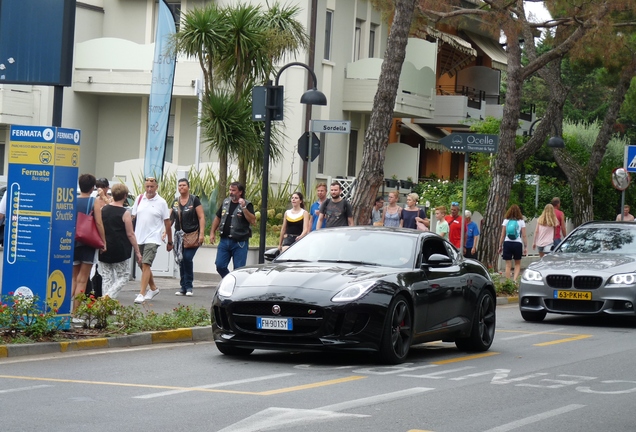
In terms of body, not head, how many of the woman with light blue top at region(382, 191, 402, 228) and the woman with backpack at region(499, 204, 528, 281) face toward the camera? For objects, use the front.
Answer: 1

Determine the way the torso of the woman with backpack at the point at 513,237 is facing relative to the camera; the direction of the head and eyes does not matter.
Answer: away from the camera

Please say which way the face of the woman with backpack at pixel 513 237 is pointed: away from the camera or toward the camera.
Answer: away from the camera

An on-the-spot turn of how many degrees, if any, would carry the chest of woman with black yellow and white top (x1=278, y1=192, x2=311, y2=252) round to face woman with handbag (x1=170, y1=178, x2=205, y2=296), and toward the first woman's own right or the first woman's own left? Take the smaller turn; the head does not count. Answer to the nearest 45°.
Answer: approximately 45° to the first woman's own right

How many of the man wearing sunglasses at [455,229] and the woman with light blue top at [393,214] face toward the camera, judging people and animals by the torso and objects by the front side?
2

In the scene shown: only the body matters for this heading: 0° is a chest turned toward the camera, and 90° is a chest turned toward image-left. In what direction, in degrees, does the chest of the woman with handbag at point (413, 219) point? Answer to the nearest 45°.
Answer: approximately 45°

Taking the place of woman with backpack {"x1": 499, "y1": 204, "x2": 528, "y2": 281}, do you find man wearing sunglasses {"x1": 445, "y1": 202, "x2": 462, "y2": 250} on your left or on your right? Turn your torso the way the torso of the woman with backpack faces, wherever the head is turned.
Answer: on your left

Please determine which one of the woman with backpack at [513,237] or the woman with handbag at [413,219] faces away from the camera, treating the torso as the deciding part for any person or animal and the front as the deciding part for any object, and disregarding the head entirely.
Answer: the woman with backpack

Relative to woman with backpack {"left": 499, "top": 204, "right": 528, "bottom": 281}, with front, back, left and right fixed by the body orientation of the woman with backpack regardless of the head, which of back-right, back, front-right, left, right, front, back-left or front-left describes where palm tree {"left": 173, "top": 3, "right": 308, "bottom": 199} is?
left

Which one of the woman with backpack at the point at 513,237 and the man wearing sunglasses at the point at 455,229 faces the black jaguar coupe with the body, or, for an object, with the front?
the man wearing sunglasses
